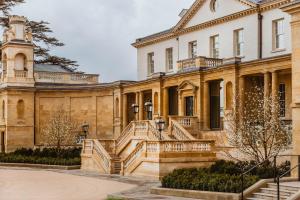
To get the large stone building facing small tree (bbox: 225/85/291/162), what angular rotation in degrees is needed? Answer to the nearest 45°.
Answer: approximately 45° to its left

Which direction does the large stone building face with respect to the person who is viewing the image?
facing the viewer and to the left of the viewer

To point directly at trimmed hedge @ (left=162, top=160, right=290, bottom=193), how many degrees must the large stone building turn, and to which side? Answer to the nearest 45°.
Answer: approximately 45° to its left

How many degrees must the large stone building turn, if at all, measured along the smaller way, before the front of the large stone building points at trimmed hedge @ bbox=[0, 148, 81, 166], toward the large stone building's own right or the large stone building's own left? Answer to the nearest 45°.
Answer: approximately 45° to the large stone building's own right
